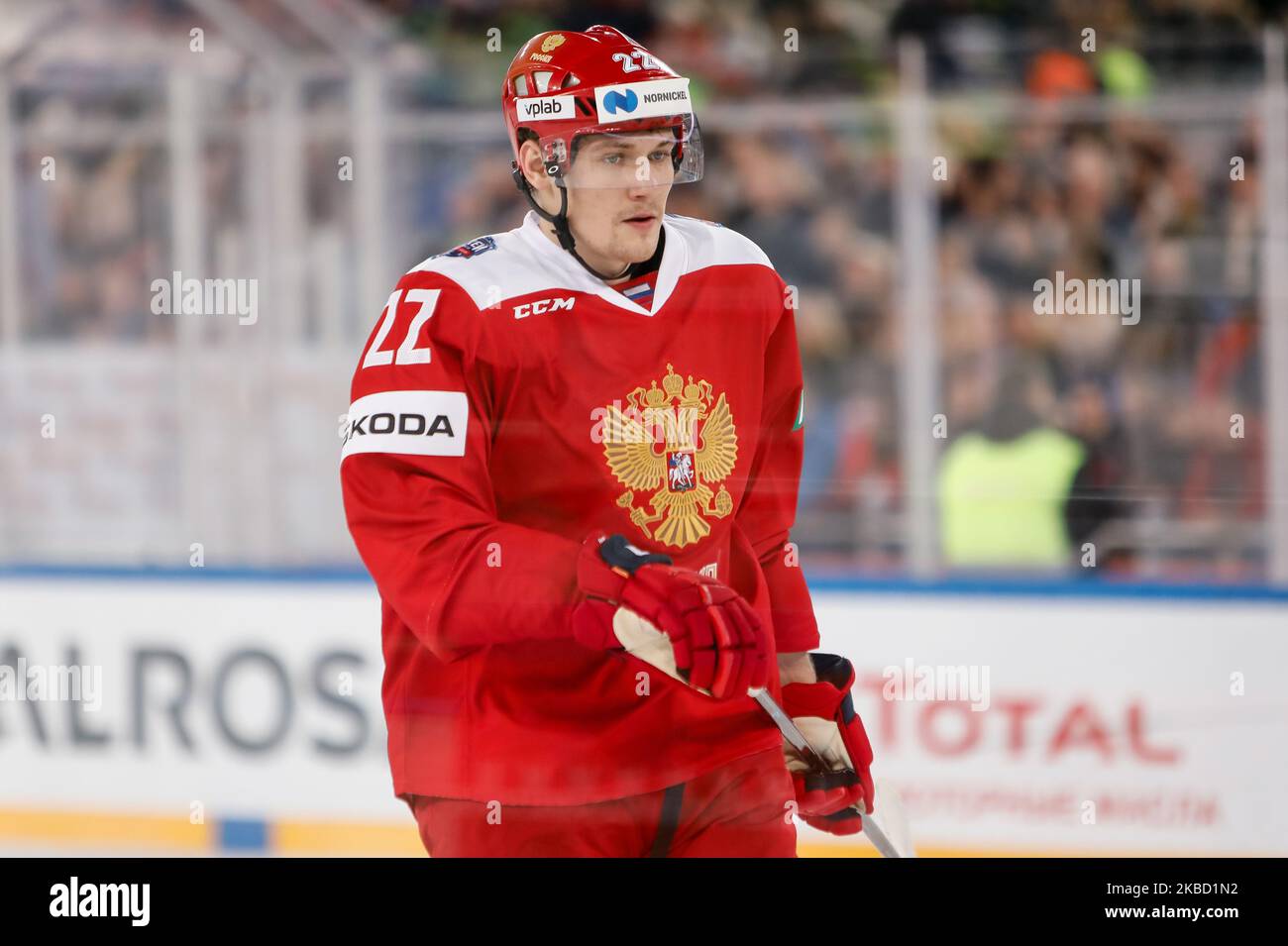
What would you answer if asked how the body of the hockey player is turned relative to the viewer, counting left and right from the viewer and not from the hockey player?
facing the viewer and to the right of the viewer
